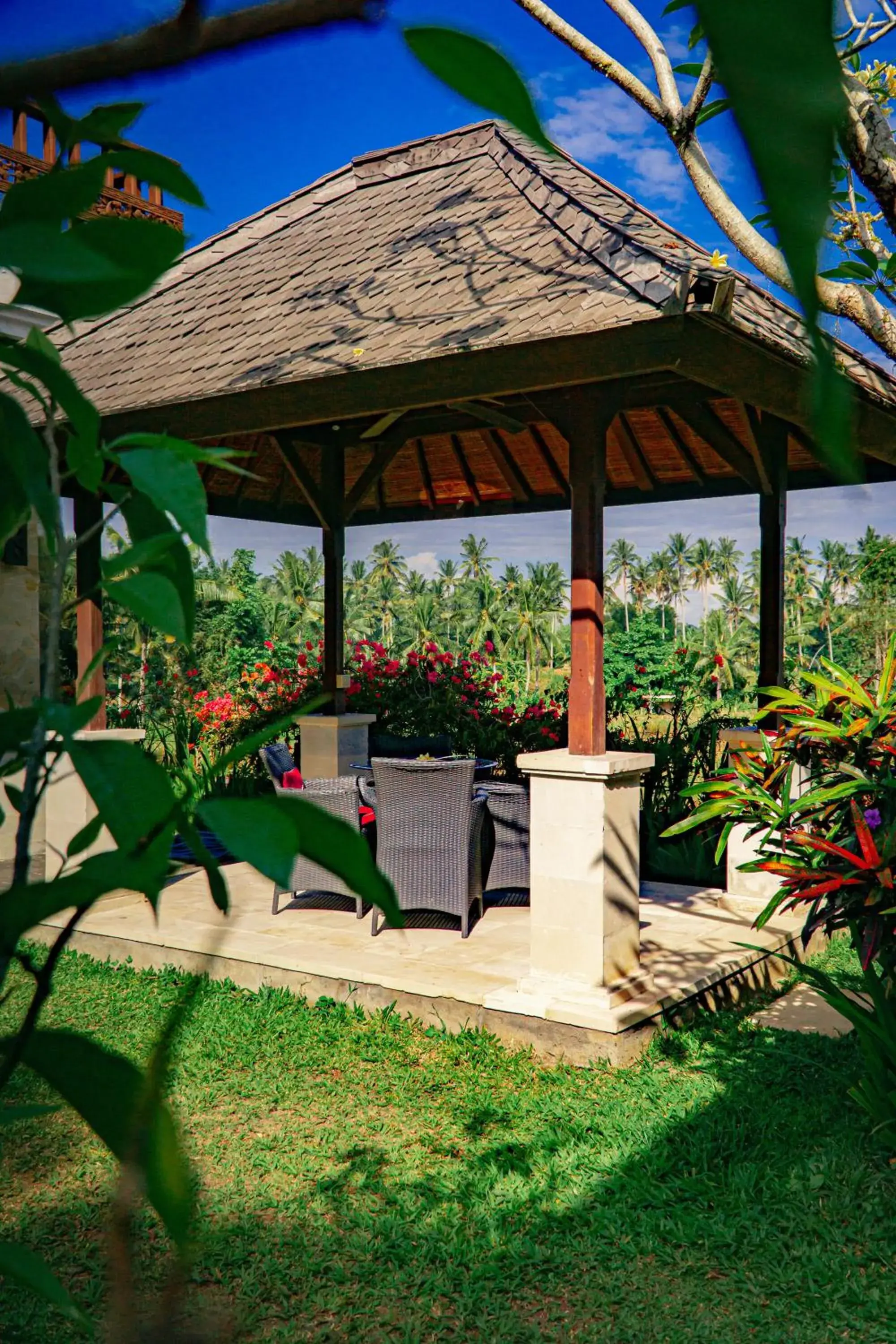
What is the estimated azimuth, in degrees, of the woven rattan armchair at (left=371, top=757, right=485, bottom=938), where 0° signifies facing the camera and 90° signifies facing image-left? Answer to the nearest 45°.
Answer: approximately 180°

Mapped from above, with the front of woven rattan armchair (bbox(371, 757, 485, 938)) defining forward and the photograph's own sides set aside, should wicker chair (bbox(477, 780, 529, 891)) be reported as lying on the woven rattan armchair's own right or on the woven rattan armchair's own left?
on the woven rattan armchair's own right

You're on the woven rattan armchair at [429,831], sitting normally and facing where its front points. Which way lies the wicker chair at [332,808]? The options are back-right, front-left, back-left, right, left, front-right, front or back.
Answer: left

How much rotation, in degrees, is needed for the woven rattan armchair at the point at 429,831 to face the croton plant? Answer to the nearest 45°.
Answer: approximately 135° to its right

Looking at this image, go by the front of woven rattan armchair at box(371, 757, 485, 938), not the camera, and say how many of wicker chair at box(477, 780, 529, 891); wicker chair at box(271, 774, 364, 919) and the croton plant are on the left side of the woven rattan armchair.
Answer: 1

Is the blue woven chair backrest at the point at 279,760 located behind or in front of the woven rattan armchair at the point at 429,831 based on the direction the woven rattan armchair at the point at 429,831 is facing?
in front
